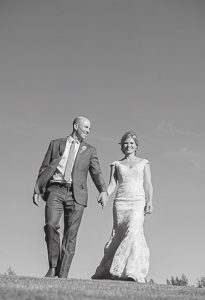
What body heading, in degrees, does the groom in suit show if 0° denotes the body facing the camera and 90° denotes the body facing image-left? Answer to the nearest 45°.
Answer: approximately 0°

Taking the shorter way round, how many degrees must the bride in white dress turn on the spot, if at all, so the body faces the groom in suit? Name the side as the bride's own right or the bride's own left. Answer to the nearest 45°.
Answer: approximately 45° to the bride's own right

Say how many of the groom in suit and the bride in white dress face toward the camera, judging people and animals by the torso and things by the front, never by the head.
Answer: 2

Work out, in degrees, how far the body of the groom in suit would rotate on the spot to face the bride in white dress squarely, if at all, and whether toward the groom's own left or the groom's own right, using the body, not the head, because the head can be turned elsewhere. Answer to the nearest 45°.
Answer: approximately 135° to the groom's own left
